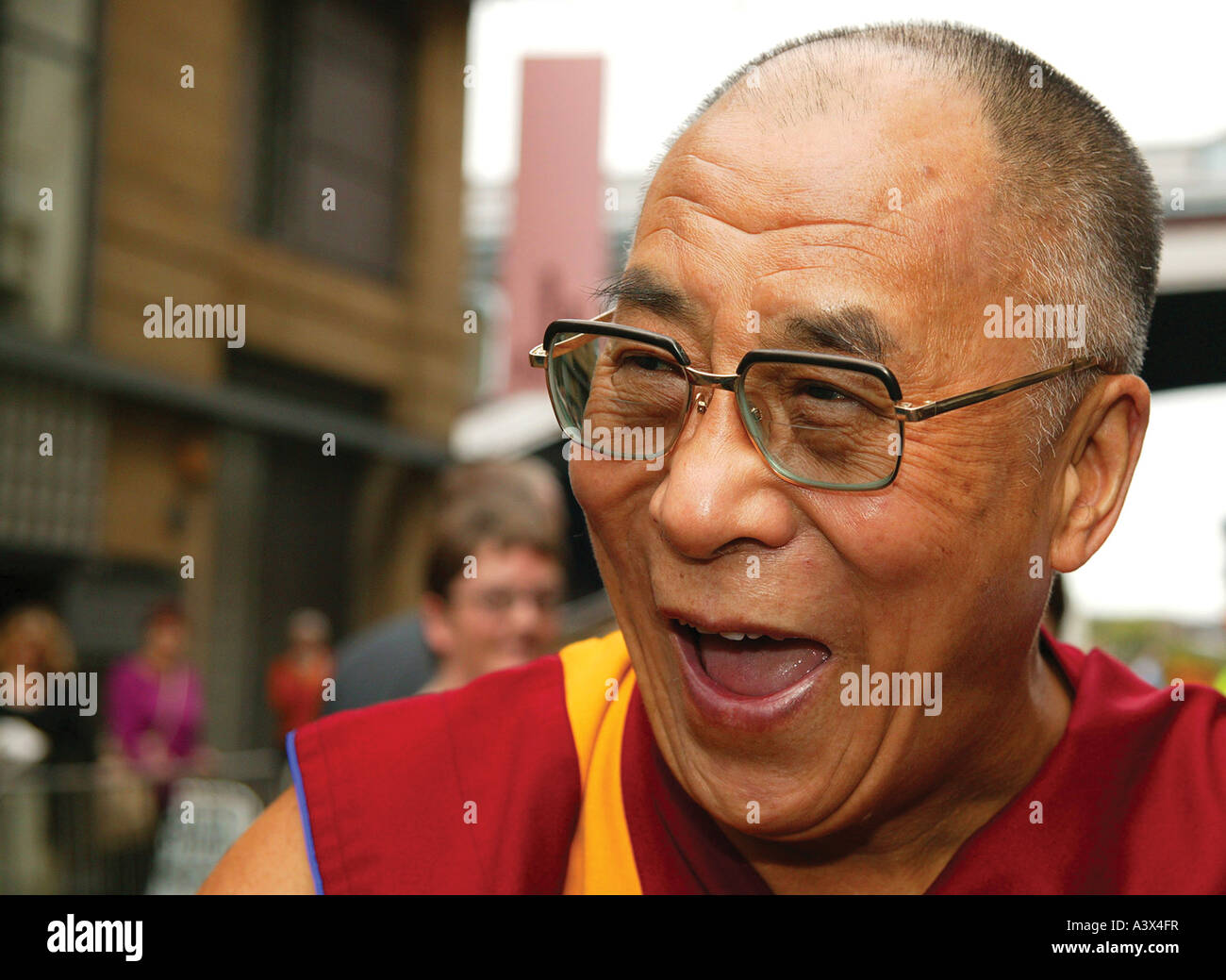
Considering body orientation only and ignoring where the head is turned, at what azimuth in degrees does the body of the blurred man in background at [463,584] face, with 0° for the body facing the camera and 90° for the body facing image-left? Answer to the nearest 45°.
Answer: approximately 315°

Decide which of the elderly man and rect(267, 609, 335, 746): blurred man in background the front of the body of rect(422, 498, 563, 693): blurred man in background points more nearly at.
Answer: the elderly man

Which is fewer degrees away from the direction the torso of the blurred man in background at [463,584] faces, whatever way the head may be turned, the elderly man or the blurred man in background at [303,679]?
the elderly man

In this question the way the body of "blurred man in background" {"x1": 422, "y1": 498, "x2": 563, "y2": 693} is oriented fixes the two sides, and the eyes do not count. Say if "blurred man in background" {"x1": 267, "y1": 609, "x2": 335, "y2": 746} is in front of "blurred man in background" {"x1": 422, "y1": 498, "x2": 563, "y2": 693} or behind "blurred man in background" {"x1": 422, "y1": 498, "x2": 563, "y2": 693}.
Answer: behind

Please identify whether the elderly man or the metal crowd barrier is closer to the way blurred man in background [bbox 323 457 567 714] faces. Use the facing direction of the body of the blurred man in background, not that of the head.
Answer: the elderly man
